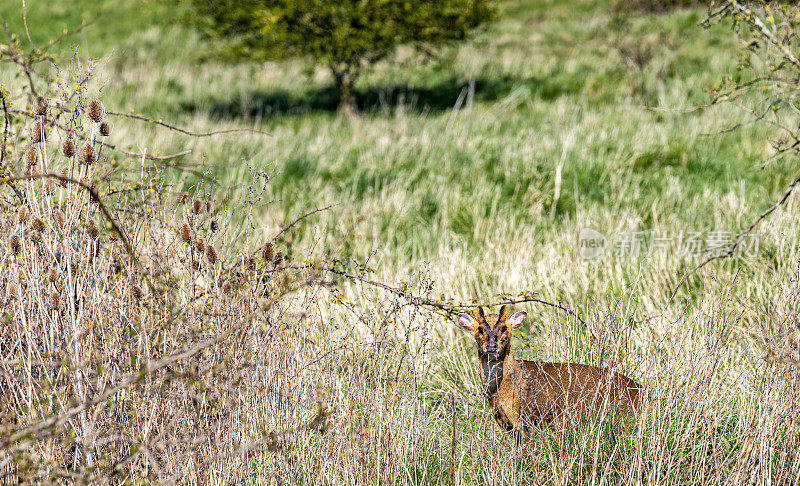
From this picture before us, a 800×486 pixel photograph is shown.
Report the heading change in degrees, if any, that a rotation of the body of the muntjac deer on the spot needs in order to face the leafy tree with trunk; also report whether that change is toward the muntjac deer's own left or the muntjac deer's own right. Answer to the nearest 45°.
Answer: approximately 135° to the muntjac deer's own right

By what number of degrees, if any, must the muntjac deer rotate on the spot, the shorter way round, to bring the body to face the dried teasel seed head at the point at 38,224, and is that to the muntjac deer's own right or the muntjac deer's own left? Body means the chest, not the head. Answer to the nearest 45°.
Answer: approximately 45° to the muntjac deer's own right

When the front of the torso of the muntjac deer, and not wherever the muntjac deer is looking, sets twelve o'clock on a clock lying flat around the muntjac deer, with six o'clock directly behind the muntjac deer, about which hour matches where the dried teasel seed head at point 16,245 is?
The dried teasel seed head is roughly at 1 o'clock from the muntjac deer.

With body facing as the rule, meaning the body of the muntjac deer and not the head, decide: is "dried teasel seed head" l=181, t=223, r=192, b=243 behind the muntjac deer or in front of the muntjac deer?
in front

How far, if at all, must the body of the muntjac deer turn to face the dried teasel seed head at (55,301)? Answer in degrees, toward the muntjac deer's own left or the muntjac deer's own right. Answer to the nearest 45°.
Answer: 0° — it already faces it

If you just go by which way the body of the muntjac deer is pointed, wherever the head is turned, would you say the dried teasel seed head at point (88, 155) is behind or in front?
in front

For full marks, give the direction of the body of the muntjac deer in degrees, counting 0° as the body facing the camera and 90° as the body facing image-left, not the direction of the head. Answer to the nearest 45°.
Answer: approximately 45°

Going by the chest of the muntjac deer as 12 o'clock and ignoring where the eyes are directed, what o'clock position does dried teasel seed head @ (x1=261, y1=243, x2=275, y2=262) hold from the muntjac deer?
The dried teasel seed head is roughly at 1 o'clock from the muntjac deer.
